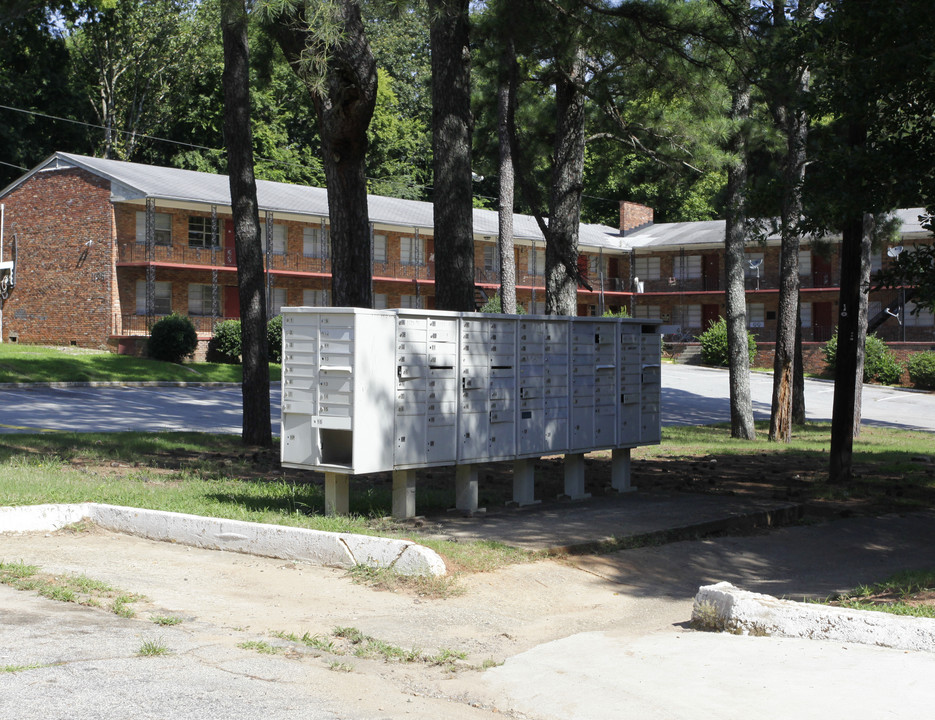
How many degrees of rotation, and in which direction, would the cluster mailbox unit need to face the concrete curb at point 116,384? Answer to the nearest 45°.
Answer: approximately 180°

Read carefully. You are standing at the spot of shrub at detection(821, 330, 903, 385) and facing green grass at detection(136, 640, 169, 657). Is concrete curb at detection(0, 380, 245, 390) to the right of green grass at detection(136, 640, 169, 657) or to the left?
right

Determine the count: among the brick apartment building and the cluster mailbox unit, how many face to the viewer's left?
0

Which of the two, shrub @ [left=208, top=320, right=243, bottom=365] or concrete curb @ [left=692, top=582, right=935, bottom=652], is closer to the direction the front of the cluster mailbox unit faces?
the concrete curb

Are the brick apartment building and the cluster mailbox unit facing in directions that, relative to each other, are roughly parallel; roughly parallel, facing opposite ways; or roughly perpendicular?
roughly parallel

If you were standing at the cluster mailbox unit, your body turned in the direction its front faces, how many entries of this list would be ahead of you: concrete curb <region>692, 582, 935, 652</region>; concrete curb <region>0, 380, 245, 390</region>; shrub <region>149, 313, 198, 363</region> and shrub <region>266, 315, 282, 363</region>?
1

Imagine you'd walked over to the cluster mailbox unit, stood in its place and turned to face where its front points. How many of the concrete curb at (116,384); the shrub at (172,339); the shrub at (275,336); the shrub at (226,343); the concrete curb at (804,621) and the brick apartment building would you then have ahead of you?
1

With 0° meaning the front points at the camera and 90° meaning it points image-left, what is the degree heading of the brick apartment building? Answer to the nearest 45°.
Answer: approximately 315°

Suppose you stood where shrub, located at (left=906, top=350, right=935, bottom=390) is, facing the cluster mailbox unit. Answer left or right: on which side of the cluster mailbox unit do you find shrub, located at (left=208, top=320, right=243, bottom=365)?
right

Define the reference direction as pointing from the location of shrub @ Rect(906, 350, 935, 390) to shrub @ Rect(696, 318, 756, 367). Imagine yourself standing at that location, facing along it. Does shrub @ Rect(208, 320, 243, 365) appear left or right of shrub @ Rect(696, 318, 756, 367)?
left

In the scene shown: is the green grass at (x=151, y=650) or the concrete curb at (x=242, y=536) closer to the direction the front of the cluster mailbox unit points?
the green grass
